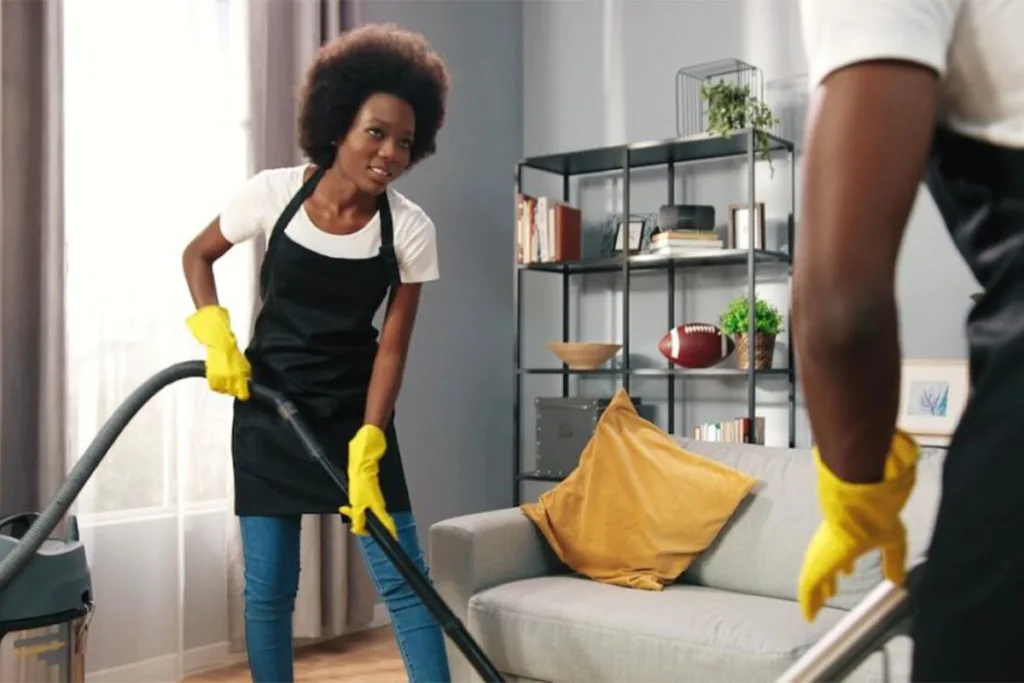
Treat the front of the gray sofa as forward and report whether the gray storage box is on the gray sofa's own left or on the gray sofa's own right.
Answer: on the gray sofa's own right

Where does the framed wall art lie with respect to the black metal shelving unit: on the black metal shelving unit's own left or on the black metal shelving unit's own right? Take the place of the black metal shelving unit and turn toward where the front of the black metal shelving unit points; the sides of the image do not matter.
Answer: on the black metal shelving unit's own left

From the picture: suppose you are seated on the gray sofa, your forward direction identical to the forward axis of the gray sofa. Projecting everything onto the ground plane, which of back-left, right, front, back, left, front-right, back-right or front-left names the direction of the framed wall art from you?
back

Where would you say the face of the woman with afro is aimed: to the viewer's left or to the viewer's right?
to the viewer's right

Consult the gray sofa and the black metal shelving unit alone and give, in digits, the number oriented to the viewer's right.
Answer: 0

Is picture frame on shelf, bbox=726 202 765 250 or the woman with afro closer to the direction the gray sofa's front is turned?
the woman with afro

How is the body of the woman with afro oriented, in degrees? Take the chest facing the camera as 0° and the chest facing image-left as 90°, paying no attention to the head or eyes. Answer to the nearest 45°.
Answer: approximately 315°

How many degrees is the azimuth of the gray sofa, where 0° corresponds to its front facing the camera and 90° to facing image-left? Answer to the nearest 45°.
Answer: approximately 45°

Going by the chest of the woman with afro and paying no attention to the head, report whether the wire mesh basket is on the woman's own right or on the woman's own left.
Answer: on the woman's own left

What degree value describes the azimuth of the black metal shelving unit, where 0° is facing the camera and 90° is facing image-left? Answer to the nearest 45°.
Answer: approximately 45°

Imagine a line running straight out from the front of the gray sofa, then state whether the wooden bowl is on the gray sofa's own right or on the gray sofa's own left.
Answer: on the gray sofa's own right

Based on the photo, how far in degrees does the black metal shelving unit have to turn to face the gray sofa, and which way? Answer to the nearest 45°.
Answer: approximately 45° to its left

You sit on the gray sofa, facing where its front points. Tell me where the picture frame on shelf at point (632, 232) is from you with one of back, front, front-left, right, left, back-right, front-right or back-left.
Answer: back-right

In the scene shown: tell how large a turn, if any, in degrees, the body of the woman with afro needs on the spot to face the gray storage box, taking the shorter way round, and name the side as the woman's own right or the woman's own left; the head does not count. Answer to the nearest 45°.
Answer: approximately 90° to the woman's own left

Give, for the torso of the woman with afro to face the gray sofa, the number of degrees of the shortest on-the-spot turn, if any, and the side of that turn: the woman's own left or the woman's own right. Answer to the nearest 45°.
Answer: approximately 45° to the woman's own left

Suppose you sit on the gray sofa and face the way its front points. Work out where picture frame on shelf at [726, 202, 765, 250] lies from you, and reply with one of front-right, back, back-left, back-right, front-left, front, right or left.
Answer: back-right
